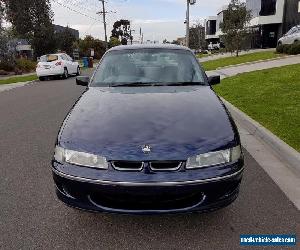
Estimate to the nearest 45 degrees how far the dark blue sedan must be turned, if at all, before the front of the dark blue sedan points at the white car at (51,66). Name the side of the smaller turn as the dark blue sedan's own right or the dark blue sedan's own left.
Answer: approximately 180°

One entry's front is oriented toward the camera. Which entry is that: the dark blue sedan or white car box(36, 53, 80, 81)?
the dark blue sedan

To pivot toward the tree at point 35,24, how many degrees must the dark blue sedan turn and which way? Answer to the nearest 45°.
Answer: approximately 180°

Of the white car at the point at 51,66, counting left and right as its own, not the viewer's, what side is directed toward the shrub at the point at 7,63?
left

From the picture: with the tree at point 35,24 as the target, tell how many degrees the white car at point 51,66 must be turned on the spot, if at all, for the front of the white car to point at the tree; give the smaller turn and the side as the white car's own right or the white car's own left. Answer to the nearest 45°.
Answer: approximately 45° to the white car's own left

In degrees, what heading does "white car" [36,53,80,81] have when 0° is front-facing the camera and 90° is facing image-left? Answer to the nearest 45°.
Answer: approximately 225°

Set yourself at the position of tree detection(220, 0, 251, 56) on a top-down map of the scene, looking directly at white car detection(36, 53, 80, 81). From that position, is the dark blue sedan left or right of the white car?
left

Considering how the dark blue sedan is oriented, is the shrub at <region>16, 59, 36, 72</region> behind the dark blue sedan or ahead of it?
behind

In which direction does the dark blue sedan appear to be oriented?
toward the camera

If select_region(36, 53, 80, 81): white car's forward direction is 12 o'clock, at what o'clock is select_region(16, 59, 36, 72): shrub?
The shrub is roughly at 10 o'clock from the white car.

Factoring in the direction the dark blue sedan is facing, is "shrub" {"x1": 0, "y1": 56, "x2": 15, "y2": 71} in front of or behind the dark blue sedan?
behind

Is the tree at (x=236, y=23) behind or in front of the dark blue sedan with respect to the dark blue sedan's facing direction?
behind

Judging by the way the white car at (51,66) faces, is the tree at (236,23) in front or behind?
in front

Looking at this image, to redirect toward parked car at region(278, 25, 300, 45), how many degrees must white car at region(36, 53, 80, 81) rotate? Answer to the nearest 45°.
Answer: approximately 45° to its right

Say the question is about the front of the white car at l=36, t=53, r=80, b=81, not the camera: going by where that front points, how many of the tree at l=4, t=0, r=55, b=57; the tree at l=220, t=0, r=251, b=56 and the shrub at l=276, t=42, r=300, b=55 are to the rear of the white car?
0
